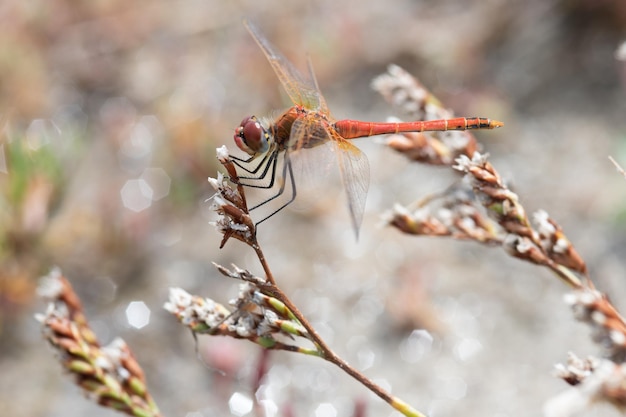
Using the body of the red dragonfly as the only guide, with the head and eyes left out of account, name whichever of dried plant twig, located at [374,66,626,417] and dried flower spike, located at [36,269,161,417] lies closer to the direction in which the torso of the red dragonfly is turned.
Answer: the dried flower spike

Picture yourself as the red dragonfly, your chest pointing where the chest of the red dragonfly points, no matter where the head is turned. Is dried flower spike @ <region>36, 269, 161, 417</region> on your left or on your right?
on your left

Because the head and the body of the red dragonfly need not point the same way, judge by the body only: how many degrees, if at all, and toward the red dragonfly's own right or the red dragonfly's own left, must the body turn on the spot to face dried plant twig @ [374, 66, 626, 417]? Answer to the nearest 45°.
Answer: approximately 135° to the red dragonfly's own left

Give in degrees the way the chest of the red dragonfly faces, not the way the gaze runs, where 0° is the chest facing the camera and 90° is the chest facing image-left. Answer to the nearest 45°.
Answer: approximately 90°
